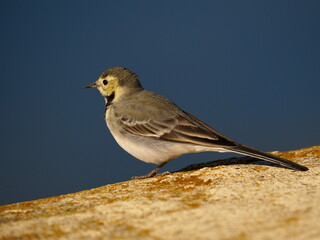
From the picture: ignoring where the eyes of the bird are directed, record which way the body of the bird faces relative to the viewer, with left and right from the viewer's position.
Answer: facing to the left of the viewer
